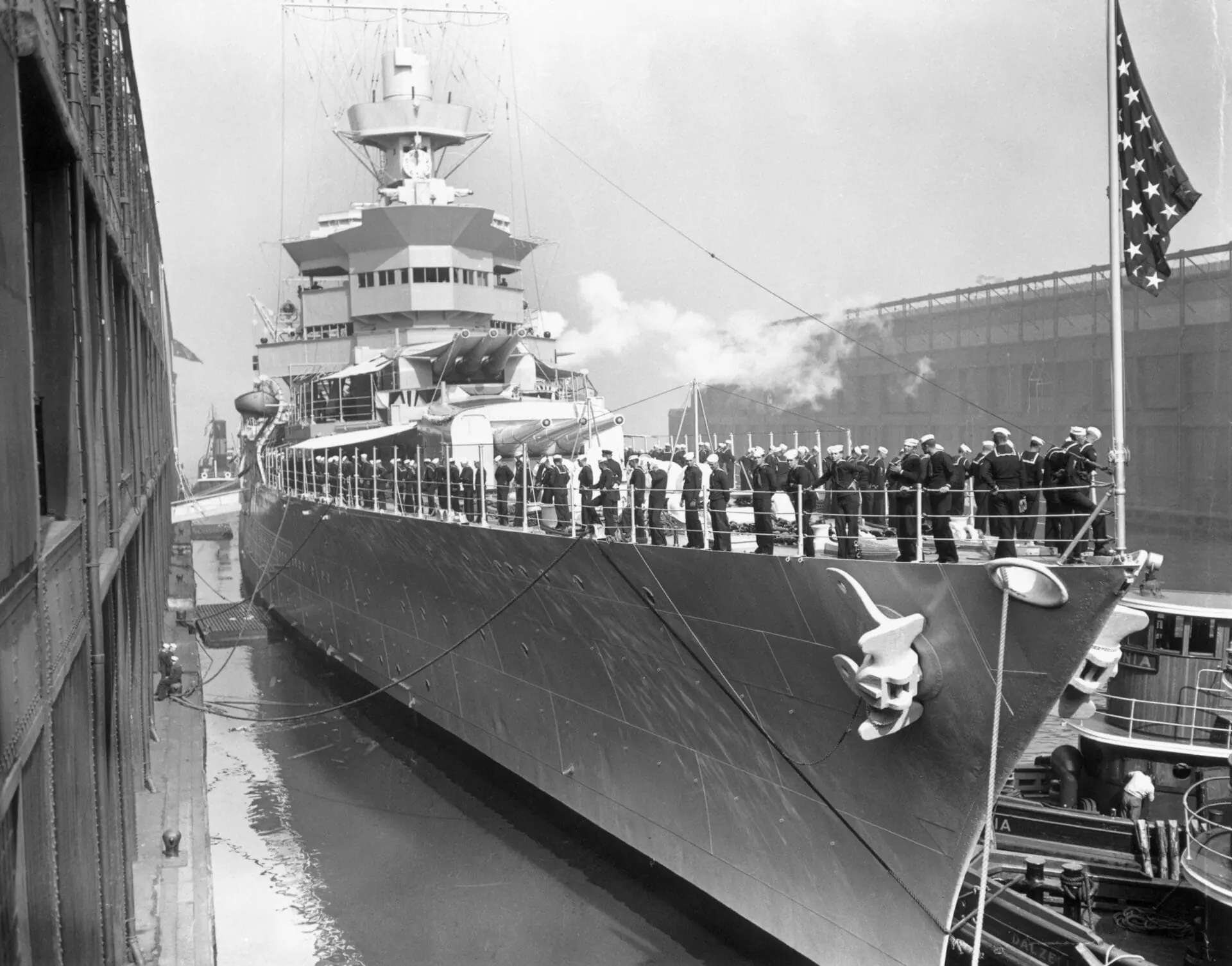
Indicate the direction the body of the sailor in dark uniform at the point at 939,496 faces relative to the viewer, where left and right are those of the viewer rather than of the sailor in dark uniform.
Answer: facing the viewer and to the left of the viewer

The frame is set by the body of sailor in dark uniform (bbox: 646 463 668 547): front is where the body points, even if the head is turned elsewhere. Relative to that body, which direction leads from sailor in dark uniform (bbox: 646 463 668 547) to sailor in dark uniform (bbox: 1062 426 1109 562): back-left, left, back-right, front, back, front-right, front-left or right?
left

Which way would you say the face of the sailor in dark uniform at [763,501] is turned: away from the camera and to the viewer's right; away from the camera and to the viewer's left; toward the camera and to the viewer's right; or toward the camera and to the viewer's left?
toward the camera and to the viewer's left

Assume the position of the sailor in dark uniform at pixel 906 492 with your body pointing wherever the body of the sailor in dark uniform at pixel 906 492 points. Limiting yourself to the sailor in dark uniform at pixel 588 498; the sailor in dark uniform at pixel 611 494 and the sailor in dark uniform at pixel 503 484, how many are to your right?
3

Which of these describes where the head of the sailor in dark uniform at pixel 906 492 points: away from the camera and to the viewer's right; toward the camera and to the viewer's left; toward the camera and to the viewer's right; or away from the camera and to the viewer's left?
toward the camera and to the viewer's left

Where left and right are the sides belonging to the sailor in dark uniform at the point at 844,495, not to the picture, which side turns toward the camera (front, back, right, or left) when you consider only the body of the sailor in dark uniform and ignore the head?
front

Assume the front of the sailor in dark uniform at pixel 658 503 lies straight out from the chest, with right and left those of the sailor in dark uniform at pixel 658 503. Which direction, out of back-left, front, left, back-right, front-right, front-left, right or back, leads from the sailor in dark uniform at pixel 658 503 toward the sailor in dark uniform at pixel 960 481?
left

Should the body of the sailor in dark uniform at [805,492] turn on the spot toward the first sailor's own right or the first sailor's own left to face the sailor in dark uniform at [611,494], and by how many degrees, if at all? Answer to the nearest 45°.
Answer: approximately 45° to the first sailor's own right
